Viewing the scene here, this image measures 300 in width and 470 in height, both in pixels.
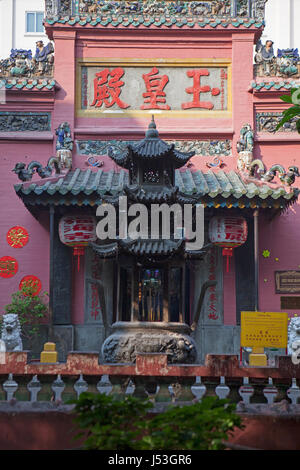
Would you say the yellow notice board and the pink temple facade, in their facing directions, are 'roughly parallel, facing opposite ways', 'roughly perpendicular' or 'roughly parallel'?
roughly parallel

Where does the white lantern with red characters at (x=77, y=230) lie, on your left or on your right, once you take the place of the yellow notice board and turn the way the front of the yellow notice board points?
on your right

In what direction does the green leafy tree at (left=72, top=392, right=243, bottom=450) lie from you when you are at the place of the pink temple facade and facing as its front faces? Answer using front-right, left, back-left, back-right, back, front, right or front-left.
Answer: front

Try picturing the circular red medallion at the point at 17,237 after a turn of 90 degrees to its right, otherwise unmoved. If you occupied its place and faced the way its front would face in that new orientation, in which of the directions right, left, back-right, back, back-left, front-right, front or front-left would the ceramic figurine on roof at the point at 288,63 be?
back

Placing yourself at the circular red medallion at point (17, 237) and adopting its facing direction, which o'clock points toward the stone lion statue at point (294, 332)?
The stone lion statue is roughly at 10 o'clock from the circular red medallion.

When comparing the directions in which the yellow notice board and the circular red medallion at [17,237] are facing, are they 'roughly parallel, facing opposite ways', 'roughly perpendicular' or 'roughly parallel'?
roughly parallel

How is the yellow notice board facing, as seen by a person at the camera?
facing the viewer

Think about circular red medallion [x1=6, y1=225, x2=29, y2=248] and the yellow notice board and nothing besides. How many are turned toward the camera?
2

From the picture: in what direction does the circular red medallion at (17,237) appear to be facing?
toward the camera
